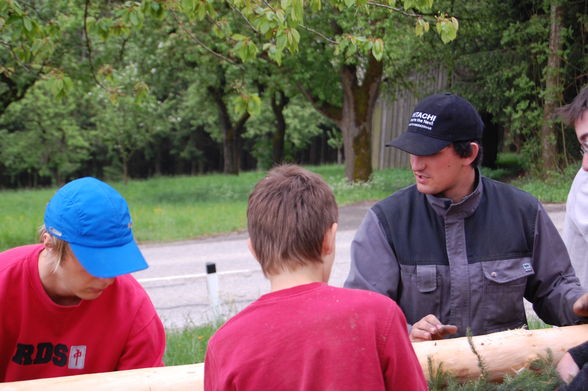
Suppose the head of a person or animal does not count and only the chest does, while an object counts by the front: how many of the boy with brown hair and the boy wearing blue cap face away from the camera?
1

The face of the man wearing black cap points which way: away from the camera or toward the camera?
toward the camera

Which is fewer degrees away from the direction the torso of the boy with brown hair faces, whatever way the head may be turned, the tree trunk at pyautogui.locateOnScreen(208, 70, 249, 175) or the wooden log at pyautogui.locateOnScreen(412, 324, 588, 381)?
the tree trunk

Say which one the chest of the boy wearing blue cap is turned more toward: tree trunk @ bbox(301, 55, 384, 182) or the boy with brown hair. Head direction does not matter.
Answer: the boy with brown hair

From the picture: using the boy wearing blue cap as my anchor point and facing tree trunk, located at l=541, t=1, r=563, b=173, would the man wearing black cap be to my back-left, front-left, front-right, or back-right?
front-right

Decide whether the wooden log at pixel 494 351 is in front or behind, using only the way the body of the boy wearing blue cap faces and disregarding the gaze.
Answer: in front

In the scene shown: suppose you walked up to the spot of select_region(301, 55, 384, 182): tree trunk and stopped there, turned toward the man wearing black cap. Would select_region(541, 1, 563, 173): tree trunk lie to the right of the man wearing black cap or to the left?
left

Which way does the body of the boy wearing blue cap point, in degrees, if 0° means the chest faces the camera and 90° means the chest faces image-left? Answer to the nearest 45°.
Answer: approximately 315°

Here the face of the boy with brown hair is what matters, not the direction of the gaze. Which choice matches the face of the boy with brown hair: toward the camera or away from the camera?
away from the camera

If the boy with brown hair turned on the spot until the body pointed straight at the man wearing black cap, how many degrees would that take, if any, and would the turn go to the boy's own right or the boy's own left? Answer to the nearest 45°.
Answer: approximately 45° to the boy's own right

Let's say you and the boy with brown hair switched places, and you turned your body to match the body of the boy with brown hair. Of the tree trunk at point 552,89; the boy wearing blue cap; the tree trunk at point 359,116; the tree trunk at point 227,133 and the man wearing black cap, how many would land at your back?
0

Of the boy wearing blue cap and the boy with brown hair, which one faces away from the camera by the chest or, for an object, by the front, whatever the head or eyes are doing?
the boy with brown hair

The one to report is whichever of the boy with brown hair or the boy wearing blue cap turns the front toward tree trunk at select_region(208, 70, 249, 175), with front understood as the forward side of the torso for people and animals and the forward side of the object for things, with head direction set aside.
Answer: the boy with brown hair

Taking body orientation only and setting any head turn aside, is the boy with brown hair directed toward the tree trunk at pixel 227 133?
yes

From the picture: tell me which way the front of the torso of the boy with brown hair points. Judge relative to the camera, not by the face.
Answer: away from the camera

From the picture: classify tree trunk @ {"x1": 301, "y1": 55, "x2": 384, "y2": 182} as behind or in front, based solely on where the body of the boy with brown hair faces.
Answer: in front

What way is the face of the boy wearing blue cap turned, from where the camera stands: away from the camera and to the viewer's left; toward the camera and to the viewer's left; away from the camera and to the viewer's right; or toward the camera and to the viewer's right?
toward the camera and to the viewer's right

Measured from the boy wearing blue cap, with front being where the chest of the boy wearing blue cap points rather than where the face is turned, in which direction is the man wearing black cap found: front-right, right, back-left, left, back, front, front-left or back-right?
front-left
